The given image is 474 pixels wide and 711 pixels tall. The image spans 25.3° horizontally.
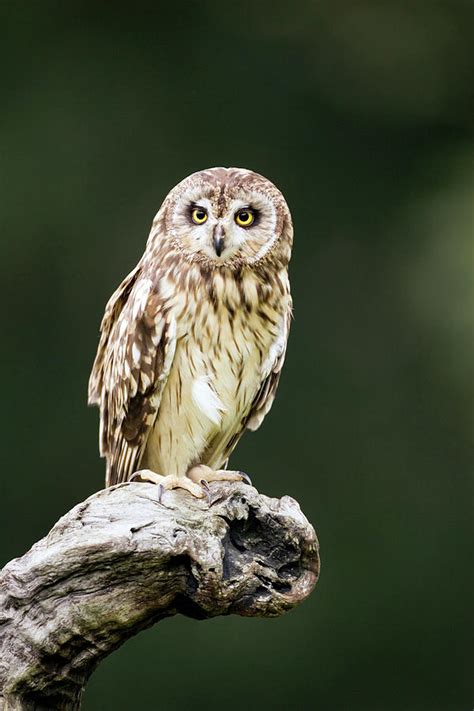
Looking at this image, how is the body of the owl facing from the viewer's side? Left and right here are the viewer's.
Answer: facing the viewer and to the right of the viewer
